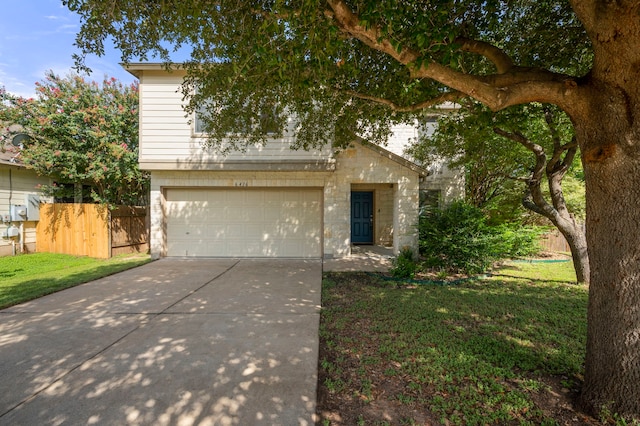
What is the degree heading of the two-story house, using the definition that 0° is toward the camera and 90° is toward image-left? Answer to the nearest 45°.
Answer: approximately 0°

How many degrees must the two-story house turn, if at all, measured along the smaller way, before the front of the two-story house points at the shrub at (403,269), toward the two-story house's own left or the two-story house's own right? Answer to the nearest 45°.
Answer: approximately 45° to the two-story house's own left

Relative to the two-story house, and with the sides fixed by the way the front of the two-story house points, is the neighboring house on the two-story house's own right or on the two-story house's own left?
on the two-story house's own right

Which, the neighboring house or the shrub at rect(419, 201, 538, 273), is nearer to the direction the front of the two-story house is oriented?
the shrub

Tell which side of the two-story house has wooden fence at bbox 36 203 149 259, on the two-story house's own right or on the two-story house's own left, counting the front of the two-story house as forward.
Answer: on the two-story house's own right

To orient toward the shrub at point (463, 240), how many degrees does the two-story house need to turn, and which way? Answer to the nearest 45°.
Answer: approximately 45° to its left

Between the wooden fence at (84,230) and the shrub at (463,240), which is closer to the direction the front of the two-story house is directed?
the shrub

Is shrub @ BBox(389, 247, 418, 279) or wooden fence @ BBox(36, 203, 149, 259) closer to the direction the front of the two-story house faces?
the shrub
